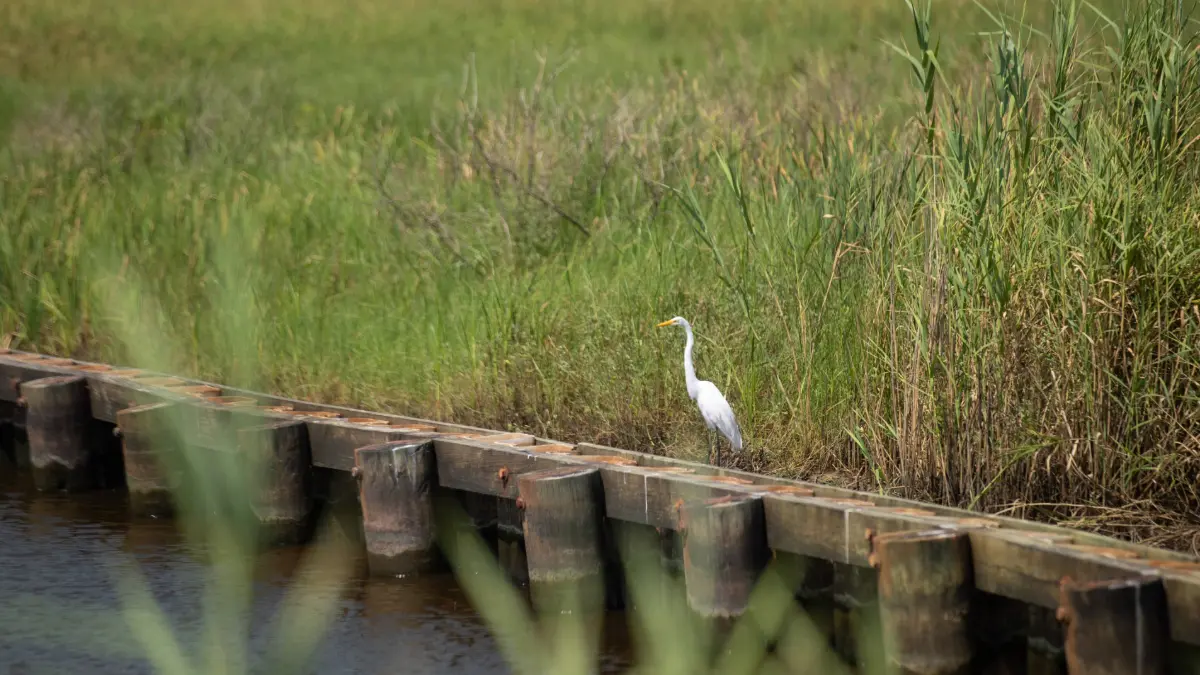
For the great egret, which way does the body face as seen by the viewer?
to the viewer's left
